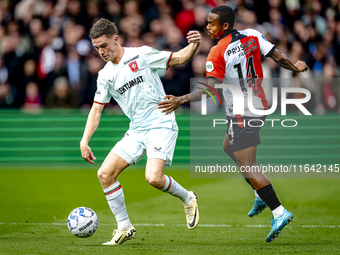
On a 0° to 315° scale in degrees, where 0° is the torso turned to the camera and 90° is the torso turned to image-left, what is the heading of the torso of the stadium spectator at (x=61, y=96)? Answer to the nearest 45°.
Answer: approximately 0°

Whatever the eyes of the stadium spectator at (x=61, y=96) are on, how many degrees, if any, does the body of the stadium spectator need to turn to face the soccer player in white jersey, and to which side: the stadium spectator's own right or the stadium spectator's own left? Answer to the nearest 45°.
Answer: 0° — they already face them

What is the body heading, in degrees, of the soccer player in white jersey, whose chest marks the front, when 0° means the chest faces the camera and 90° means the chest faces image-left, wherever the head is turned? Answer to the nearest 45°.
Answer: approximately 45°

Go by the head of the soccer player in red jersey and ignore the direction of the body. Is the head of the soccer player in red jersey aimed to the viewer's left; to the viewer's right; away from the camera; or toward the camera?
to the viewer's left

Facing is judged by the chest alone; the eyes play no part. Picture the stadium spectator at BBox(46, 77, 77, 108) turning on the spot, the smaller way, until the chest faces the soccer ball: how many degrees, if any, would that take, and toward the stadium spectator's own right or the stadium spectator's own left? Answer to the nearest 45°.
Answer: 0° — they already face it

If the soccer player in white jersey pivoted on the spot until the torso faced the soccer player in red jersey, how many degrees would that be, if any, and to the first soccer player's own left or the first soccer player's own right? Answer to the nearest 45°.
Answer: approximately 135° to the first soccer player's own left

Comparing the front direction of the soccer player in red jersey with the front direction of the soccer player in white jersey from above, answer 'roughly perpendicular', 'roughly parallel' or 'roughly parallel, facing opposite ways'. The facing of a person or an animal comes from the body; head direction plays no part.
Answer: roughly perpendicular
